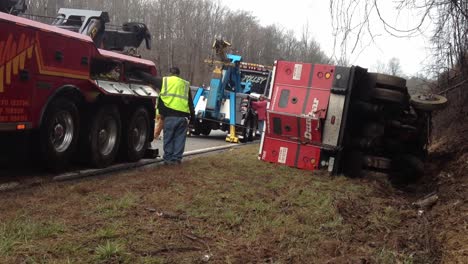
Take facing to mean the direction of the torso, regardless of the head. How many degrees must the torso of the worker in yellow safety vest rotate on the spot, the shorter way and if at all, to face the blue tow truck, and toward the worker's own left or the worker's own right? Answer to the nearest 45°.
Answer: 0° — they already face it

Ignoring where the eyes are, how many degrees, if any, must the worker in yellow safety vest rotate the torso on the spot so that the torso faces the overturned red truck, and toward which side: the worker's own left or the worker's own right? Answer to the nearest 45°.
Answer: approximately 90° to the worker's own right

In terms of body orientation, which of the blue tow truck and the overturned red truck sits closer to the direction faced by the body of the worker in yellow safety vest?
the blue tow truck

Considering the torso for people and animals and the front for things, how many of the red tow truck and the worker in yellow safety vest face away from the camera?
1

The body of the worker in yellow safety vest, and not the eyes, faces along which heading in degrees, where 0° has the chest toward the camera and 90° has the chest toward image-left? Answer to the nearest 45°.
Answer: approximately 180°

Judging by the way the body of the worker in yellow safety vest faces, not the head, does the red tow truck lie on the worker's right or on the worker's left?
on the worker's left

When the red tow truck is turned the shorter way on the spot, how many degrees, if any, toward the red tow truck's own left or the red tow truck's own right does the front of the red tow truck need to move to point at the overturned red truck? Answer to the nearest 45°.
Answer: approximately 135° to the red tow truck's own left

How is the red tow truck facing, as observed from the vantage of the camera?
facing the viewer and to the left of the viewer

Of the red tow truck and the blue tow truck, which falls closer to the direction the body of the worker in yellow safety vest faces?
the blue tow truck

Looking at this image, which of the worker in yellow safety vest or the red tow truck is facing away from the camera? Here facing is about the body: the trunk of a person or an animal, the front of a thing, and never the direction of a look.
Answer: the worker in yellow safety vest

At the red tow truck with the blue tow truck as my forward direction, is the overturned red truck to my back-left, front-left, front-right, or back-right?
front-right

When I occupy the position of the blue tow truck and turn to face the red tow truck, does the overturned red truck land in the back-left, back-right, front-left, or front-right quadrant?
front-left
